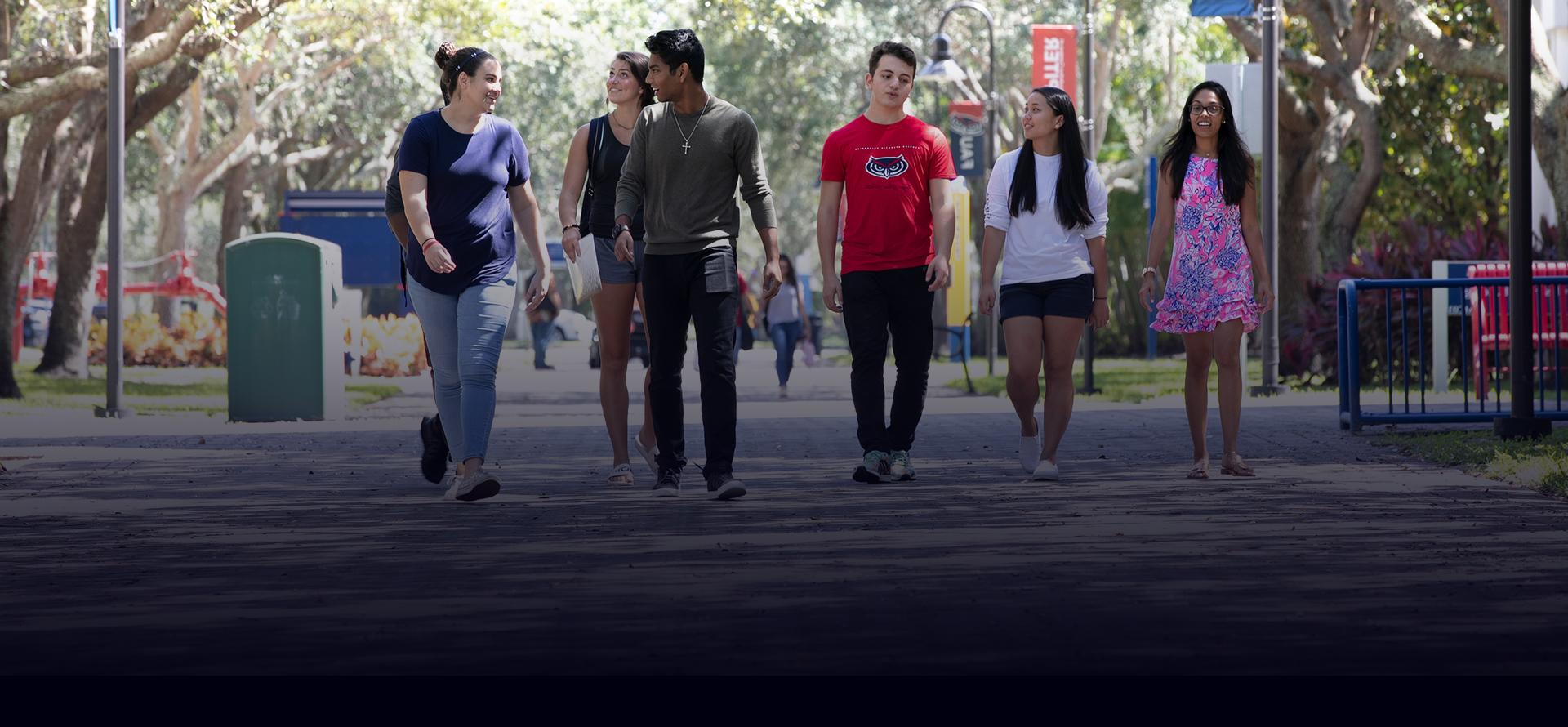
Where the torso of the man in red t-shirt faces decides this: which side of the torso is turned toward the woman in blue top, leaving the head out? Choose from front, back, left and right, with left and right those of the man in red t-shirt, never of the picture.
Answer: right

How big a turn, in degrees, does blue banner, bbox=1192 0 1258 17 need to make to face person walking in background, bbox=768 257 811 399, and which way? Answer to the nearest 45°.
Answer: approximately 90° to its right

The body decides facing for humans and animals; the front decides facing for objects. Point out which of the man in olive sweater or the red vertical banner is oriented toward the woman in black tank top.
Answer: the red vertical banner

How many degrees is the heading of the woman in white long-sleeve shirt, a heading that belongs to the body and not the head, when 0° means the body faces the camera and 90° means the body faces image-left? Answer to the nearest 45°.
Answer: approximately 0°

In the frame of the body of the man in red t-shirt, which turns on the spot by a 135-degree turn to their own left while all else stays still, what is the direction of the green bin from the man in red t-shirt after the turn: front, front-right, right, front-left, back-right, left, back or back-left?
left

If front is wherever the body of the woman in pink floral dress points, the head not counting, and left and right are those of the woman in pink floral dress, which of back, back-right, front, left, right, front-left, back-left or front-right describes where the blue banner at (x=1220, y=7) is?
back

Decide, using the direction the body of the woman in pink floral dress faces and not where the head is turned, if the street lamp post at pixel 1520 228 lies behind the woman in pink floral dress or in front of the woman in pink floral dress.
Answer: behind

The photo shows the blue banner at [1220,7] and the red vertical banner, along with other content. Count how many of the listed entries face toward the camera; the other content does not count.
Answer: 2

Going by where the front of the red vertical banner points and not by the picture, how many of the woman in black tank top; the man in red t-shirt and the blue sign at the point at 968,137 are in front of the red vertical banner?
2
